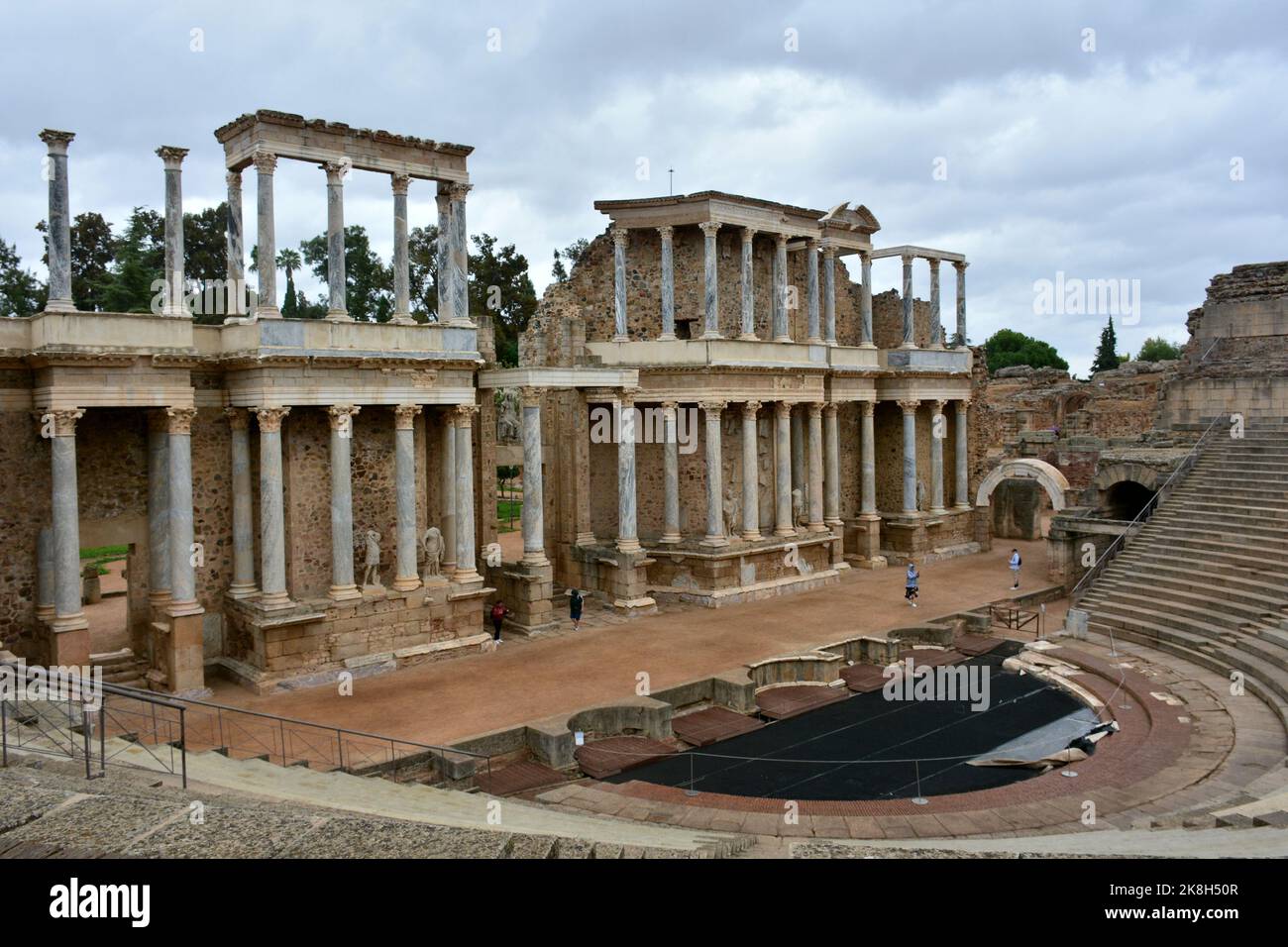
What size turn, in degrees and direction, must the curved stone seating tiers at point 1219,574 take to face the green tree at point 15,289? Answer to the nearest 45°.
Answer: approximately 45° to its right

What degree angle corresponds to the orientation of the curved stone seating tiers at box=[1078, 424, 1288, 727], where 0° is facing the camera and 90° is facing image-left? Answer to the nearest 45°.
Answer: approximately 45°
